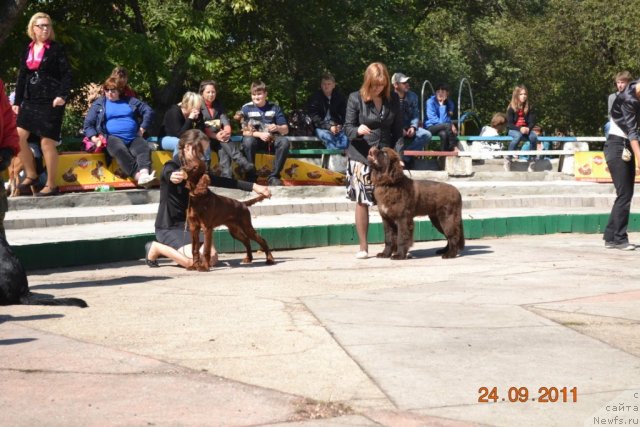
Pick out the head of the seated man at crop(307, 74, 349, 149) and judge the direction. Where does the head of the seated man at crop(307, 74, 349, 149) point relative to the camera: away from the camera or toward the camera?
toward the camera

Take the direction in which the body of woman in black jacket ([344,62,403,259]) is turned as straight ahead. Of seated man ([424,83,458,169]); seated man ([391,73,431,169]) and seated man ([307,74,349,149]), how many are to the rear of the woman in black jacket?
3

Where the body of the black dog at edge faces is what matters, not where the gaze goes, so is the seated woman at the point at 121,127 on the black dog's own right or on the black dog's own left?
on the black dog's own right

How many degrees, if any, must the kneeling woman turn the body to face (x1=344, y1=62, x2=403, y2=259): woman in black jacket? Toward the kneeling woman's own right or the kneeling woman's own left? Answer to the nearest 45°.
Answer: approximately 45° to the kneeling woman's own left

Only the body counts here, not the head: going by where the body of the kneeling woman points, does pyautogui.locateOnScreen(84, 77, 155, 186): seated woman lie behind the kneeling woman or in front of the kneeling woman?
behind

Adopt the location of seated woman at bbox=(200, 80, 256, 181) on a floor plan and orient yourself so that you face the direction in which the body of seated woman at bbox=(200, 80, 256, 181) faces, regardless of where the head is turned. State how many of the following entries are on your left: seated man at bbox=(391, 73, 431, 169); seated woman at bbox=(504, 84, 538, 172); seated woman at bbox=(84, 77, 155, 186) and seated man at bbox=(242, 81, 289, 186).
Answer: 3

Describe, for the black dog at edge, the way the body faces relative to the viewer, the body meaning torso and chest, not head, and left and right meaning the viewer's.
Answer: facing to the left of the viewer

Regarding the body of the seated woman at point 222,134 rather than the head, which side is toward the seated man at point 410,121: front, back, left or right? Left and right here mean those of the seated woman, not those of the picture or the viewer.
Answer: left

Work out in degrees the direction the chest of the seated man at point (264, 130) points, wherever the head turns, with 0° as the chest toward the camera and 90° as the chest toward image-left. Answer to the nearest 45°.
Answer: approximately 0°

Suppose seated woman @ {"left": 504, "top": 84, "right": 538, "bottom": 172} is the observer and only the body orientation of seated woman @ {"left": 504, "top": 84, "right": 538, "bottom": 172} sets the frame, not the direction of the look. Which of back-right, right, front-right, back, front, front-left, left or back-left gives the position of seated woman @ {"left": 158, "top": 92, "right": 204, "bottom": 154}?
front-right

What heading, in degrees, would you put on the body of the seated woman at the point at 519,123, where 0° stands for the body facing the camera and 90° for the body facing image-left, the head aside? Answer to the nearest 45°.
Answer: approximately 0°

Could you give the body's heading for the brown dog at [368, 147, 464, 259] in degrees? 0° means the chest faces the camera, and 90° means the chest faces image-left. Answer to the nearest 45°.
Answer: approximately 90°
